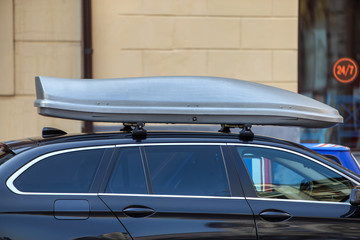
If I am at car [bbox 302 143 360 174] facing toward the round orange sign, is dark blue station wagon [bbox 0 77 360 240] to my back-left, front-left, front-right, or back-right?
back-left

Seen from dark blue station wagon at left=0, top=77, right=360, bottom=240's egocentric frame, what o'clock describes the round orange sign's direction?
The round orange sign is roughly at 10 o'clock from the dark blue station wagon.

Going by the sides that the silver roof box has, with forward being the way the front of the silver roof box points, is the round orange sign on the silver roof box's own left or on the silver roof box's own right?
on the silver roof box's own left

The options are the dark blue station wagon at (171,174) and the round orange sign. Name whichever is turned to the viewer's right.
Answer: the dark blue station wagon

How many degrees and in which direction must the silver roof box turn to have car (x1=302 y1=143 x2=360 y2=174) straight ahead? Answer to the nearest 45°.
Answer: approximately 45° to its left

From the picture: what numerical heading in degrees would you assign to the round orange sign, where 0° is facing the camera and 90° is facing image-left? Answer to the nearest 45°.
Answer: approximately 0°

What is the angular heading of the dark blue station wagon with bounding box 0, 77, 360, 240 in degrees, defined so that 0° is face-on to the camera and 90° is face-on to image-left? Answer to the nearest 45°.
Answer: approximately 270°

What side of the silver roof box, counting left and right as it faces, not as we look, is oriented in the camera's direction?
right

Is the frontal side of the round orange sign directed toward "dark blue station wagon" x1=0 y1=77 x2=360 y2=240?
yes

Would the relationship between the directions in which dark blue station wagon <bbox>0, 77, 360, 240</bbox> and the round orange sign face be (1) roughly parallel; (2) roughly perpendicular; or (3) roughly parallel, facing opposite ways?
roughly perpendicular

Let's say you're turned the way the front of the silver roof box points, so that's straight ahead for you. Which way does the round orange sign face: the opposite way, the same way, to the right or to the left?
to the right
